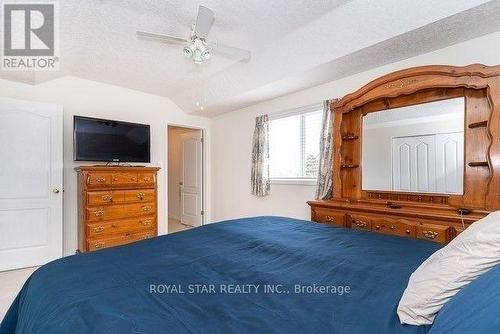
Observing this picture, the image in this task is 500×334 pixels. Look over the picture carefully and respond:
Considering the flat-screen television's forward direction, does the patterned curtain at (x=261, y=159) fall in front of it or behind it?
in front

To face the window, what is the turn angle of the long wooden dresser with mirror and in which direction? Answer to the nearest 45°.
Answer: approximately 90° to its right

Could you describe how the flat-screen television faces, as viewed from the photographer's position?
facing the viewer and to the right of the viewer

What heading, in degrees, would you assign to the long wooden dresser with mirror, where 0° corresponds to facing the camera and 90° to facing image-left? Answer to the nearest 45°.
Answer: approximately 45°

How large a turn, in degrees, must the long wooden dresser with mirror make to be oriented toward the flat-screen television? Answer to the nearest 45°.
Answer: approximately 45° to its right

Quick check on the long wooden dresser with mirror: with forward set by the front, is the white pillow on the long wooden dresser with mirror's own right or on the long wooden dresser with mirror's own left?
on the long wooden dresser with mirror's own left

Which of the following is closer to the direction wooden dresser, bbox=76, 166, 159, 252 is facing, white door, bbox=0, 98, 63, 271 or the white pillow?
the white pillow

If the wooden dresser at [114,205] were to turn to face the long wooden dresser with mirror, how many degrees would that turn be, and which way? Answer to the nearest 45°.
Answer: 0° — it already faces it

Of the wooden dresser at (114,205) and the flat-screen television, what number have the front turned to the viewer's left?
0

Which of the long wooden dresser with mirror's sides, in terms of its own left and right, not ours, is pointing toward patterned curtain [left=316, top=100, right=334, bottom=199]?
right
